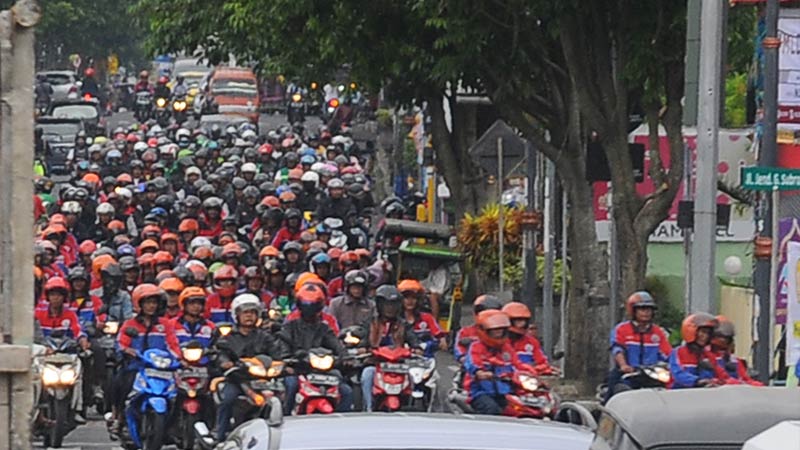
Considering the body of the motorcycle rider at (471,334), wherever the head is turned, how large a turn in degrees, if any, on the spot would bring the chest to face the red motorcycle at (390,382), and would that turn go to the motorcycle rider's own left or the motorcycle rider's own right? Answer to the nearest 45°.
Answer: approximately 90° to the motorcycle rider's own right

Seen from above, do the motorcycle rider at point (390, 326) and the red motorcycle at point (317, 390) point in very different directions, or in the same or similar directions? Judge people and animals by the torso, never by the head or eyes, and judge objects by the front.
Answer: same or similar directions

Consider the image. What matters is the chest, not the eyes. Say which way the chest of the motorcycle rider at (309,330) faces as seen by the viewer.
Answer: toward the camera

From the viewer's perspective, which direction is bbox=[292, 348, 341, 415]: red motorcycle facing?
toward the camera

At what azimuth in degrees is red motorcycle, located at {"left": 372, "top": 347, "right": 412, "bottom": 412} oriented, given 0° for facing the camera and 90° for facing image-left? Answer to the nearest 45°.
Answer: approximately 0°

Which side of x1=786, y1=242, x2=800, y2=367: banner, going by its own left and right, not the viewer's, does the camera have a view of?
front

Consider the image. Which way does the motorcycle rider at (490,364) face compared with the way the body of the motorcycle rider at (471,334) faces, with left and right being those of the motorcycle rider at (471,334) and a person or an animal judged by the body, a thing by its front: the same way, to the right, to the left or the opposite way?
the same way

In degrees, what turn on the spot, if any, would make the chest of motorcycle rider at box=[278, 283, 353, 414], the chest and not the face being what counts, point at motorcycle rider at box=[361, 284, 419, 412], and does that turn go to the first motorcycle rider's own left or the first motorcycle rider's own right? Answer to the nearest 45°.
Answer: approximately 90° to the first motorcycle rider's own left

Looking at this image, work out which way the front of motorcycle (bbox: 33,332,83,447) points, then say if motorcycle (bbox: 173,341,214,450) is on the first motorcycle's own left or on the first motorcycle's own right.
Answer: on the first motorcycle's own left
